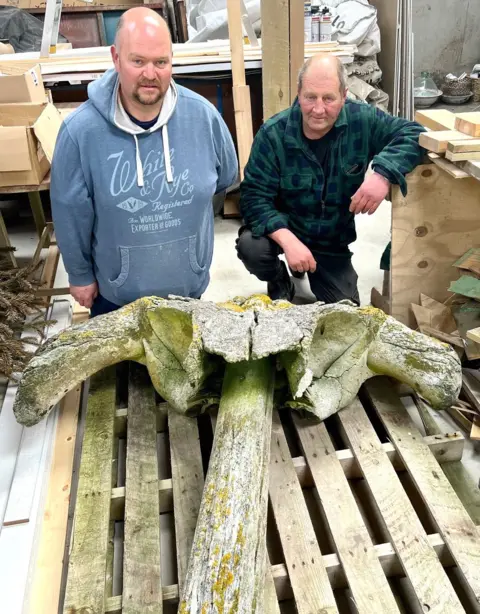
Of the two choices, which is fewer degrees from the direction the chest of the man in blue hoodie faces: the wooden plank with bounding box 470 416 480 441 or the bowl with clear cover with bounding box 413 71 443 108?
the wooden plank

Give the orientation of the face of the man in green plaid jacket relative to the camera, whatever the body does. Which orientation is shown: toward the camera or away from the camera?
toward the camera

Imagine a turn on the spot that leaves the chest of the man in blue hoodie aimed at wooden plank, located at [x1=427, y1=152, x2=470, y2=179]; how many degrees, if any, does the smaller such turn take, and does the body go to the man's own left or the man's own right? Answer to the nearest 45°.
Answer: approximately 90° to the man's own left

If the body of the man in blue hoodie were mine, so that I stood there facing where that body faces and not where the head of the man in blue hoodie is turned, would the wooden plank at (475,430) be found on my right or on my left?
on my left

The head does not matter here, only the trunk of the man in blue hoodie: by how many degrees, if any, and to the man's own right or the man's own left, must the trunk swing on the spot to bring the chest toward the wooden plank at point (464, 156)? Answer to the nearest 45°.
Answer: approximately 90° to the man's own left

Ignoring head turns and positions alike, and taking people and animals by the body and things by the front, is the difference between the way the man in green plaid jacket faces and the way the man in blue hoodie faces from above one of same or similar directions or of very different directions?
same or similar directions

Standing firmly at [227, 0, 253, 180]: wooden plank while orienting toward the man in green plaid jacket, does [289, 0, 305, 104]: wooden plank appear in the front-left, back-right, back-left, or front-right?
front-left

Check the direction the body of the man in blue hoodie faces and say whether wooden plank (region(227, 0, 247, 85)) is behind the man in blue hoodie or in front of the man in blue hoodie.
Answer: behind

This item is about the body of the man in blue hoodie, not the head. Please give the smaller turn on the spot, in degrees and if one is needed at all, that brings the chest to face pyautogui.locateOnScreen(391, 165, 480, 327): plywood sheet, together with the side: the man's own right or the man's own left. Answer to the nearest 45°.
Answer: approximately 90° to the man's own left

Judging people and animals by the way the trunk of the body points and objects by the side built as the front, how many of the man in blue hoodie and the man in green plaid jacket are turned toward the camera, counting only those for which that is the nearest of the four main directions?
2

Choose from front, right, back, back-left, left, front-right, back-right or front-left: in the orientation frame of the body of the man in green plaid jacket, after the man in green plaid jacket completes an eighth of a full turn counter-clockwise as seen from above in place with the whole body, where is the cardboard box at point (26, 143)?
back-right

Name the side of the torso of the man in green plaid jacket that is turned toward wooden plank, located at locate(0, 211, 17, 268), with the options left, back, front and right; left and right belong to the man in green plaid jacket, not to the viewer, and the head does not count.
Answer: right

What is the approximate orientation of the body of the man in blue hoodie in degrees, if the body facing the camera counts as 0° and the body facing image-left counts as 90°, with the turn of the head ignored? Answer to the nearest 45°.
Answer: approximately 0°

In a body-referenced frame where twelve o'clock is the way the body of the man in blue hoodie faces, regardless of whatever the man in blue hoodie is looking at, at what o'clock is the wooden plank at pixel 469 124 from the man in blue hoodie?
The wooden plank is roughly at 9 o'clock from the man in blue hoodie.

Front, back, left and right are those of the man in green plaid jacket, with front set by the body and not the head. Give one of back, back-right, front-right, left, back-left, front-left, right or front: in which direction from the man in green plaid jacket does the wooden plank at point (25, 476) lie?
front-right
